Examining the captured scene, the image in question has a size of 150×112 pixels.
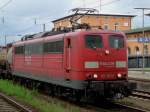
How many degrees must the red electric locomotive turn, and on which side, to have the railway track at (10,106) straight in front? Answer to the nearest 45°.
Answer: approximately 45° to its right
